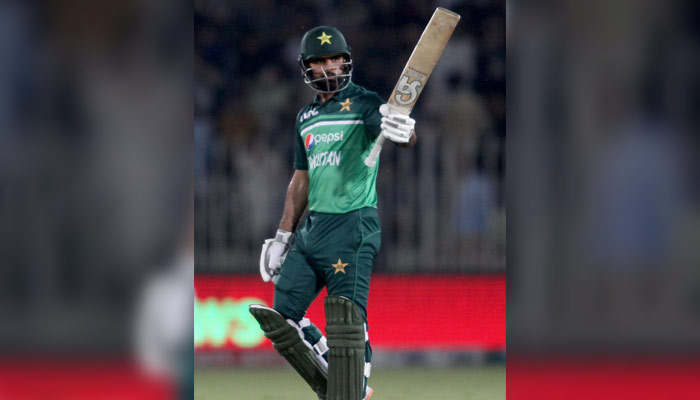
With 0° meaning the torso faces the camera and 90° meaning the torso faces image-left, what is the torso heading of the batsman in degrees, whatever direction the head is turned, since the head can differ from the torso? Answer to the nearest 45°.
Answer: approximately 45°
